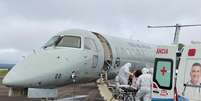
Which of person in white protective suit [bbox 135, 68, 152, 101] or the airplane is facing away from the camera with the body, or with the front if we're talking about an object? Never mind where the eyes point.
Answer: the person in white protective suit

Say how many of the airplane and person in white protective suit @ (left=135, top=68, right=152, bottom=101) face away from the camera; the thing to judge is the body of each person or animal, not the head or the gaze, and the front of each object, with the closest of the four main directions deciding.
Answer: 1

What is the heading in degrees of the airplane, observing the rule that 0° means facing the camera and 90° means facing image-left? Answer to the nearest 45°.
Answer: approximately 45°

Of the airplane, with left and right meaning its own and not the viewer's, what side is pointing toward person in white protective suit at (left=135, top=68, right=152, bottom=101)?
left

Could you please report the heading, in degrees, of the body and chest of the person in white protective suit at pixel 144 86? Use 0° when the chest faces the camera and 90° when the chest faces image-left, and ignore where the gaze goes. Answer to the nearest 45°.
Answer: approximately 180°
